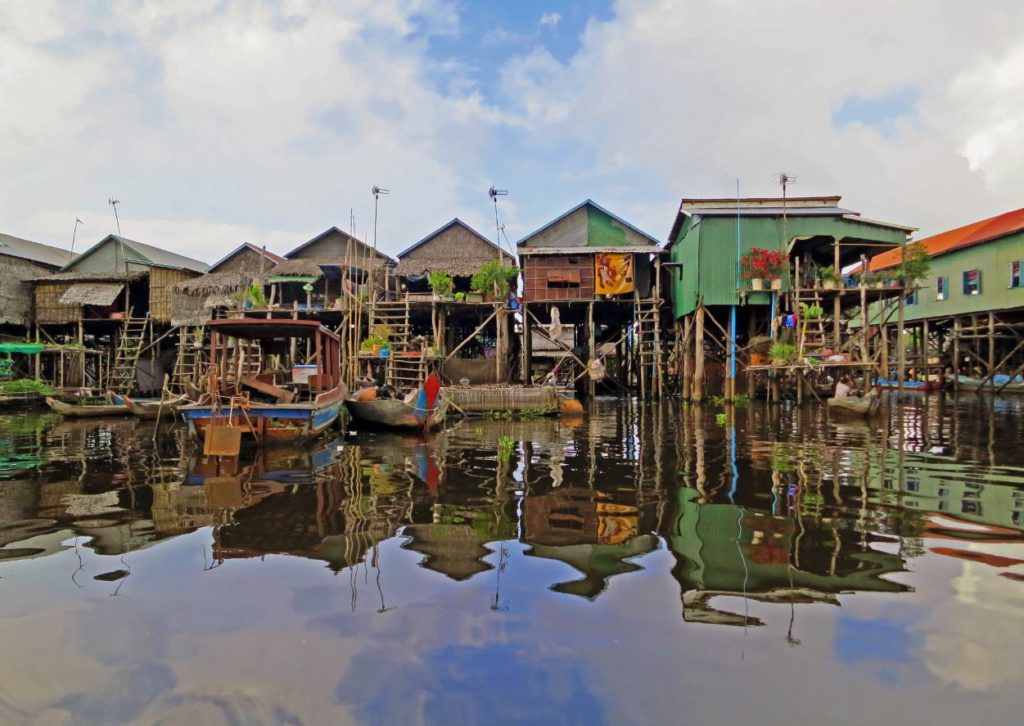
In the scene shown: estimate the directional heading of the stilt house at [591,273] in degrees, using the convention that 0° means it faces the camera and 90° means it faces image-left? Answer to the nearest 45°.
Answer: approximately 0°

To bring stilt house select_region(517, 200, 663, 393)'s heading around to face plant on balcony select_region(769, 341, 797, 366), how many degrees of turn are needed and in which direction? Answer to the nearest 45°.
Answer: approximately 45° to its left

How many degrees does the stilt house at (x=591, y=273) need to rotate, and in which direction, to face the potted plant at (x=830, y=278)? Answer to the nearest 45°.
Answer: approximately 45° to its left

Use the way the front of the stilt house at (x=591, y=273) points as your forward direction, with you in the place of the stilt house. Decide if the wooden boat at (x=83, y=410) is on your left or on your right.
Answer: on your right

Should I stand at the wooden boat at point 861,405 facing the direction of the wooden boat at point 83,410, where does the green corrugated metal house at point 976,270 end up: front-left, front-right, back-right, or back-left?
back-right

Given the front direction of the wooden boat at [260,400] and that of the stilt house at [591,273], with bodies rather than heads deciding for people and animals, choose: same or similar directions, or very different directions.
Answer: very different directions

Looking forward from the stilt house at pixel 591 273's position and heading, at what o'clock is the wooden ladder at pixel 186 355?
The wooden ladder is roughly at 3 o'clock from the stilt house.
